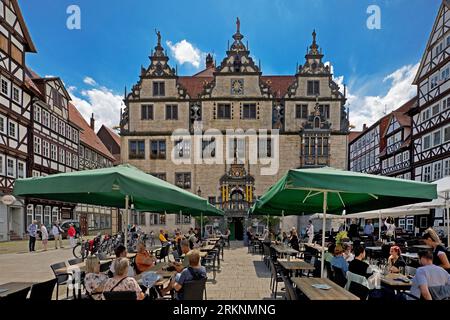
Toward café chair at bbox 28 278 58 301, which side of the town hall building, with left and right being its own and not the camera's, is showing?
front

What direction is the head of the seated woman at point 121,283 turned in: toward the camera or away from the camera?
away from the camera

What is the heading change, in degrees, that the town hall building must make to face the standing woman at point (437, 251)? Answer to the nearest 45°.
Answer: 0° — it already faces them

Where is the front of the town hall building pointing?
toward the camera

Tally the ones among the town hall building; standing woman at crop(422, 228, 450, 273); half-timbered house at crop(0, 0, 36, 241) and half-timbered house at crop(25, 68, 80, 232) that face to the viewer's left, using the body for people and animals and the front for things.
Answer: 1

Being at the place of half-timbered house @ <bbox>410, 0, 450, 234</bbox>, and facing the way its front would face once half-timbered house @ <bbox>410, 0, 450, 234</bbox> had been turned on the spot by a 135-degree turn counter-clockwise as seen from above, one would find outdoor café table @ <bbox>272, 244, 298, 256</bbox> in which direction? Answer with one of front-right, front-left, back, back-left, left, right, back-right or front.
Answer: right

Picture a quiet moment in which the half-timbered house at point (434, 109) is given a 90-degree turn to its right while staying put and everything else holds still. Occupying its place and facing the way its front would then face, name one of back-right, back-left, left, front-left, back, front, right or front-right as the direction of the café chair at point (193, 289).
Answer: back-left

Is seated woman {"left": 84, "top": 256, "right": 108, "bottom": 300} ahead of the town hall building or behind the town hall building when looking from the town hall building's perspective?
ahead

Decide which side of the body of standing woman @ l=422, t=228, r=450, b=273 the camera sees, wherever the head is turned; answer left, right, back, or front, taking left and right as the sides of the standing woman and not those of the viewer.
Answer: left

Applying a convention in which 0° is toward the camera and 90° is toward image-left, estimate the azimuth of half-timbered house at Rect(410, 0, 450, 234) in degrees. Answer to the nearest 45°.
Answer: approximately 45°

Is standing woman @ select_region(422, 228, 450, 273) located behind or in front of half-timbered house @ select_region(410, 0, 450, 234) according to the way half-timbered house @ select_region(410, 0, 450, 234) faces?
in front

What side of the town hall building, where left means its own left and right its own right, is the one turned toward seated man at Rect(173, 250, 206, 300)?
front
